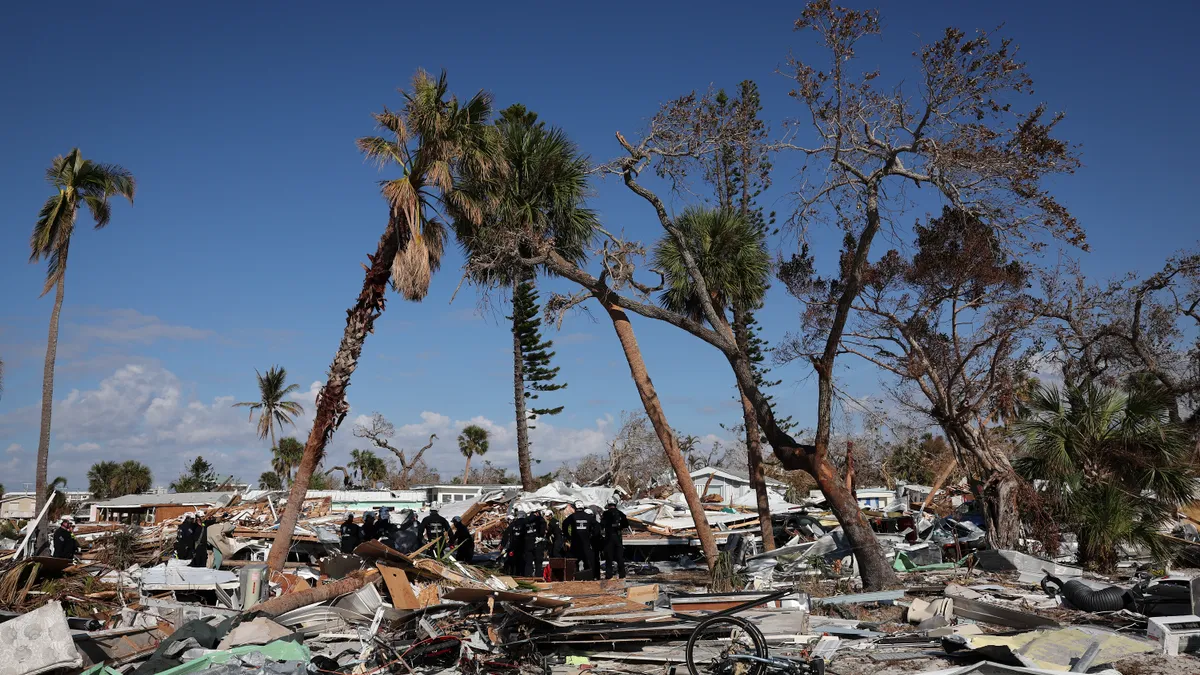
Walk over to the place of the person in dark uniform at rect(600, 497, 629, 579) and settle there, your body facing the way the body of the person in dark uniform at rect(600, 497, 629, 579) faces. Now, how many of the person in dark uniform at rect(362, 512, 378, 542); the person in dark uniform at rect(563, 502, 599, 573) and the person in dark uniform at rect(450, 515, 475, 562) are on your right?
0

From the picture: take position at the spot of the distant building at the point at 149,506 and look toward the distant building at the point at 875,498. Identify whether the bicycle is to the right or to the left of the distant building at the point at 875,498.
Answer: right

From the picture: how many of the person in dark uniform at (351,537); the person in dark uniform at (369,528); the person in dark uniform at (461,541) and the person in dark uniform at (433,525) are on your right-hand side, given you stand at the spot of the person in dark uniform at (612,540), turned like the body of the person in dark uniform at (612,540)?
0

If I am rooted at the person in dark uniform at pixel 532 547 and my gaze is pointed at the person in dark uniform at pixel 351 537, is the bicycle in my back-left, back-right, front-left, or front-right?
back-left

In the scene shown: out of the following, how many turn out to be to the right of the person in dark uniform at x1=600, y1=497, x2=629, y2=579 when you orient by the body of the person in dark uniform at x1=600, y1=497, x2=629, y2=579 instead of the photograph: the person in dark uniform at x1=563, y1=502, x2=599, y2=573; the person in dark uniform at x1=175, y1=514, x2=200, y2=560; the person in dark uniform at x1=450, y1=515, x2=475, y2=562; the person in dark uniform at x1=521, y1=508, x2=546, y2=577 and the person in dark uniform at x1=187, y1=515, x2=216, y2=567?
0

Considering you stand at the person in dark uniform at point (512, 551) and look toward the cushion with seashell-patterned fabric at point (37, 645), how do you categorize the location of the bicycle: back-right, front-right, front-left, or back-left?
front-left

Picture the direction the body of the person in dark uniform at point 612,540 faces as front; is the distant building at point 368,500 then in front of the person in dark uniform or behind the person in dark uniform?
in front

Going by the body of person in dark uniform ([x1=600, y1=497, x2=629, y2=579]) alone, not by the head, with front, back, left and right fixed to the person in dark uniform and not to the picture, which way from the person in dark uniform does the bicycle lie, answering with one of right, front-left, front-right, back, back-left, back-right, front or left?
back
